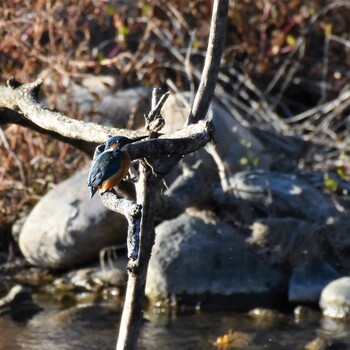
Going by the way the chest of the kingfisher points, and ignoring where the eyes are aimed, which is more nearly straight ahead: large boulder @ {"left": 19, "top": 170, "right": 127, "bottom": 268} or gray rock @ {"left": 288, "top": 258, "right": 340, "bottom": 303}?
the gray rock

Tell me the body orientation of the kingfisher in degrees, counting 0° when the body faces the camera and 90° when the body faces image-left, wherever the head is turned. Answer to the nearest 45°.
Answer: approximately 270°

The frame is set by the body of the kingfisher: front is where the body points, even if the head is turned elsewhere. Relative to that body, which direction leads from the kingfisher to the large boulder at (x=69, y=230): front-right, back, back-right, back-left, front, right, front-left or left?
left

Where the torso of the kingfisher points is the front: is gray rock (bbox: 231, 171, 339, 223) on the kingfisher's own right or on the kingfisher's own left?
on the kingfisher's own left

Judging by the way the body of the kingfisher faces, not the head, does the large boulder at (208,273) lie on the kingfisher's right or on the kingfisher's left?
on the kingfisher's left

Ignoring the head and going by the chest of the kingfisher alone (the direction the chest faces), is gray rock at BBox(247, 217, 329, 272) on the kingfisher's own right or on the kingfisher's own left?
on the kingfisher's own left
